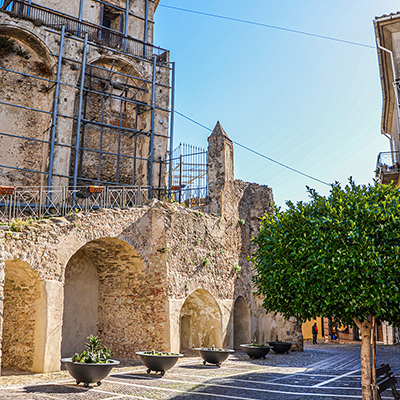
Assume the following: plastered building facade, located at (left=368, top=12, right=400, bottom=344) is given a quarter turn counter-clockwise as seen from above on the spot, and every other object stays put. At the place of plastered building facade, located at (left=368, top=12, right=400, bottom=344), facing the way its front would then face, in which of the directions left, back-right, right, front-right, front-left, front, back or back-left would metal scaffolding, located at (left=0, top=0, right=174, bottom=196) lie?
right

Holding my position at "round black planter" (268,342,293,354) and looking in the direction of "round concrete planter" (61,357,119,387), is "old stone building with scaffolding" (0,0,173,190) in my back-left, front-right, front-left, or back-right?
front-right

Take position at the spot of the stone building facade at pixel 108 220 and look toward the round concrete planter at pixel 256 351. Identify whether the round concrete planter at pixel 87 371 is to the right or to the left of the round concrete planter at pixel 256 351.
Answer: right

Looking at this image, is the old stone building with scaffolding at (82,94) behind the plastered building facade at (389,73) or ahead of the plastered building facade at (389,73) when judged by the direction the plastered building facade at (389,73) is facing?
ahead

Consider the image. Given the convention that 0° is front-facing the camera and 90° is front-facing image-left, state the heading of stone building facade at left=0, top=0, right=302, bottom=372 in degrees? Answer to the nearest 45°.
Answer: approximately 315°

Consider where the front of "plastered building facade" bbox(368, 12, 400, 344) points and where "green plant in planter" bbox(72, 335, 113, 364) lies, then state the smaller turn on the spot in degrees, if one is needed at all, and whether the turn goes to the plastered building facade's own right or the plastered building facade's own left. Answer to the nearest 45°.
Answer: approximately 45° to the plastered building facade's own left

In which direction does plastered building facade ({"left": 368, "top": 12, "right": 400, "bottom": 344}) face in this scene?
to the viewer's left

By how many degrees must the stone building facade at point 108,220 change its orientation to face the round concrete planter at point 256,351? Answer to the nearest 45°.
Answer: approximately 90° to its left

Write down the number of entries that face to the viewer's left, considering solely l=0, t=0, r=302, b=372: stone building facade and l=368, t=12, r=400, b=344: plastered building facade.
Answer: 1

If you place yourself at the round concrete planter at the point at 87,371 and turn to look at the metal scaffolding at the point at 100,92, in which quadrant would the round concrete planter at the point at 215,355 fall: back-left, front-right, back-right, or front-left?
front-right

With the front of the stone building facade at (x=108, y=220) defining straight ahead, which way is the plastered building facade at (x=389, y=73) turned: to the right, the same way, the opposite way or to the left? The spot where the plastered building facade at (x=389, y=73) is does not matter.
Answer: the opposite way
